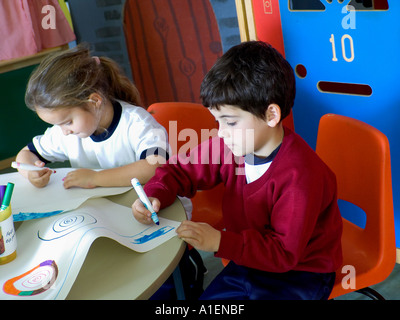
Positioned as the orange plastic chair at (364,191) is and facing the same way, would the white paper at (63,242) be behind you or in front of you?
in front

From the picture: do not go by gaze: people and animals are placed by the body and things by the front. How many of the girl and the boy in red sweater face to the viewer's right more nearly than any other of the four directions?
0

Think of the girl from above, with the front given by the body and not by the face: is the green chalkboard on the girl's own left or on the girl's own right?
on the girl's own right

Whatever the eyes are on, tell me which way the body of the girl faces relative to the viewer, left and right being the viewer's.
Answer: facing the viewer and to the left of the viewer

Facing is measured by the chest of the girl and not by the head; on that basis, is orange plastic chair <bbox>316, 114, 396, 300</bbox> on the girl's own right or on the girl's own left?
on the girl's own left

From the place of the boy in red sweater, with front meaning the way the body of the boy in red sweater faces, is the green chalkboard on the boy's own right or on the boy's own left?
on the boy's own right

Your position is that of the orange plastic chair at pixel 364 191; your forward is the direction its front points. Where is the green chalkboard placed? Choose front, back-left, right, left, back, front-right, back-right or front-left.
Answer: right

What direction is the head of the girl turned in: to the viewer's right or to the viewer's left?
to the viewer's left
